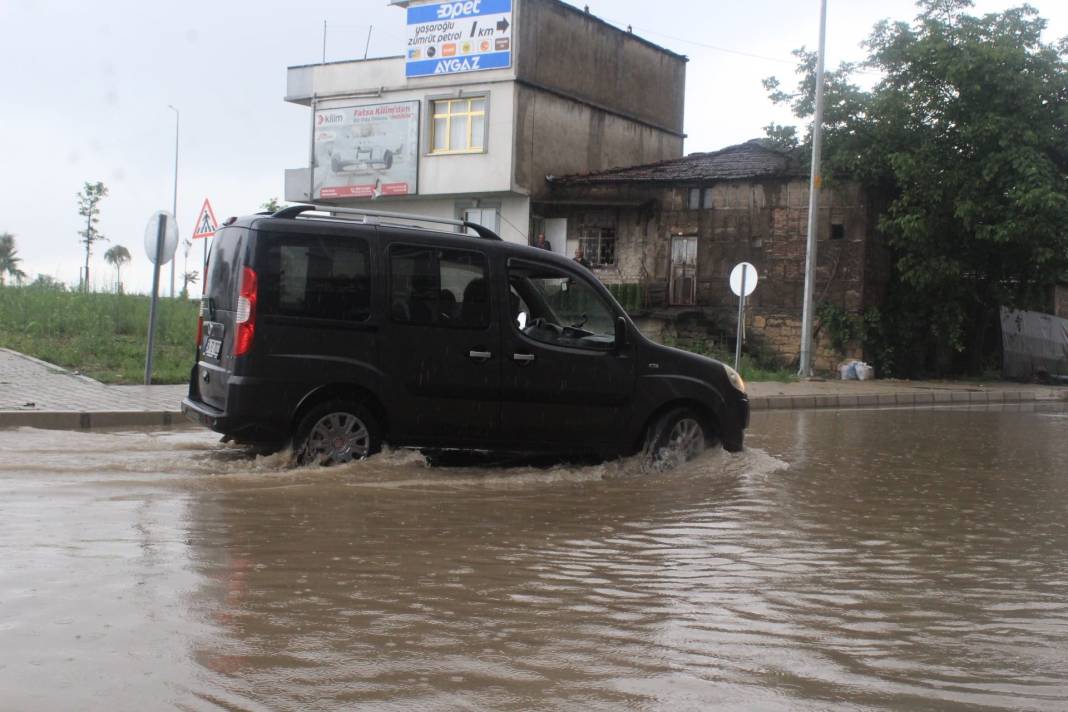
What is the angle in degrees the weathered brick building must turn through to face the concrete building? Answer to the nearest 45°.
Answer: approximately 90° to its right

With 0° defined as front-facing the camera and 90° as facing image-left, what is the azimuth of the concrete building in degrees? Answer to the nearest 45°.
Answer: approximately 45°

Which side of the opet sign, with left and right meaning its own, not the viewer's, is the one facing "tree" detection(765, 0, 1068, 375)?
left

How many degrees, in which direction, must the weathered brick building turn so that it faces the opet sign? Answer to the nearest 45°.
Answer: approximately 90° to its right

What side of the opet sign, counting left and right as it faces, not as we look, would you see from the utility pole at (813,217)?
left

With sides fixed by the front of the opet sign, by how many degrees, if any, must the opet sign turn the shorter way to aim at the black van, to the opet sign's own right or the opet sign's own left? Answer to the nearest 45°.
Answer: approximately 45° to the opet sign's own left
